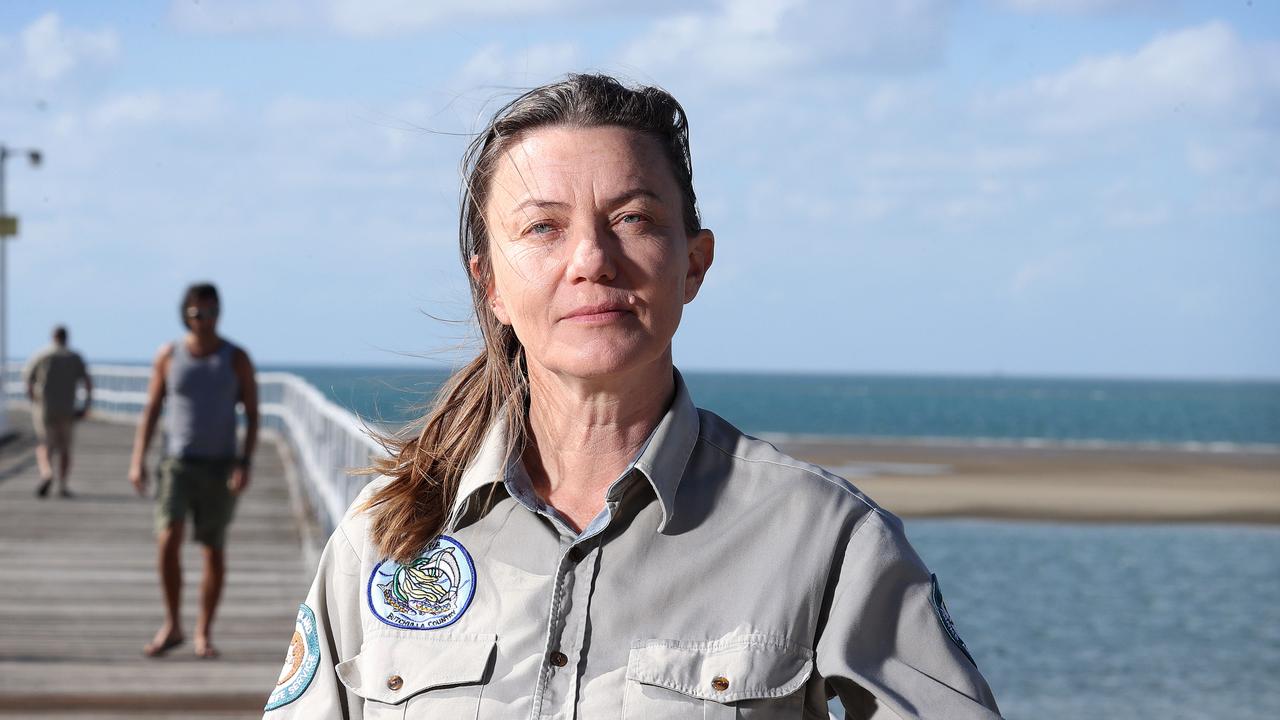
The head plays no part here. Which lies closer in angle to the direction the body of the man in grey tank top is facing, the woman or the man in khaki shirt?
the woman

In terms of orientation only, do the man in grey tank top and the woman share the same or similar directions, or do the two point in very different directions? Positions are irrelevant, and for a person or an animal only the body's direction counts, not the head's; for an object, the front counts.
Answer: same or similar directions

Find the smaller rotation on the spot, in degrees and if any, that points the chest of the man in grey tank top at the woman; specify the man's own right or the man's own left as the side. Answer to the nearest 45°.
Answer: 0° — they already face them

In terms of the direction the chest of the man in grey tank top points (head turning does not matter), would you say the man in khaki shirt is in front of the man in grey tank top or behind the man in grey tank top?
behind

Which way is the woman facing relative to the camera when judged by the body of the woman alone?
toward the camera

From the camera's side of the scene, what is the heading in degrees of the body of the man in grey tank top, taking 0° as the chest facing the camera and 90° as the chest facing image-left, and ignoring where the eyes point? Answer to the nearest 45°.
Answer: approximately 0°
